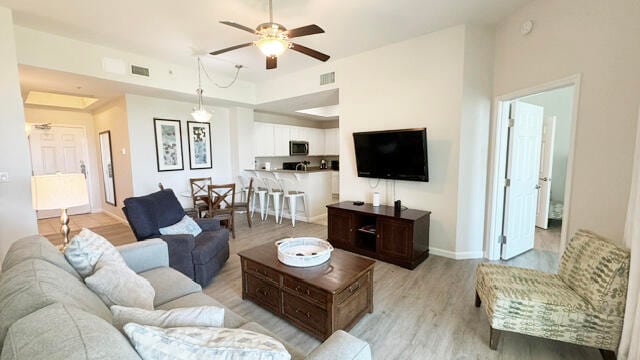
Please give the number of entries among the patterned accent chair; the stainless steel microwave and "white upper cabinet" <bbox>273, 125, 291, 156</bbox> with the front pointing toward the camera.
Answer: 2

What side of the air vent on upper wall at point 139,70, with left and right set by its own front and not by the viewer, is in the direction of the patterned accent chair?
front

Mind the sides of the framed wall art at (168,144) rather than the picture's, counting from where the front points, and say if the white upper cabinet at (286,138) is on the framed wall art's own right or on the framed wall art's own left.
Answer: on the framed wall art's own left

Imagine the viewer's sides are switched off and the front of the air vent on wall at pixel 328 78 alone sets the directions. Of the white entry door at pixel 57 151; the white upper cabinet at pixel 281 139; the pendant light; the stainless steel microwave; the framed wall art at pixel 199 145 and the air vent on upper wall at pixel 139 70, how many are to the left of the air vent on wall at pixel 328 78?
0

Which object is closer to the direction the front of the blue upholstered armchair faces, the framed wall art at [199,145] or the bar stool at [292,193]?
the bar stool

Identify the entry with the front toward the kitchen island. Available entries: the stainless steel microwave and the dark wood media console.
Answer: the stainless steel microwave

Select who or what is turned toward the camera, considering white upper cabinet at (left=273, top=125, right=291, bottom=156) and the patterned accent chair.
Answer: the white upper cabinet

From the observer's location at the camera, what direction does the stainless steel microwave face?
facing the viewer

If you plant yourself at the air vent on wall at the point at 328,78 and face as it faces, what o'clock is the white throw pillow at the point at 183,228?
The white throw pillow is roughly at 12 o'clock from the air vent on wall.

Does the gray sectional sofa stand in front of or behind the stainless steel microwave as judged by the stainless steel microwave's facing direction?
in front

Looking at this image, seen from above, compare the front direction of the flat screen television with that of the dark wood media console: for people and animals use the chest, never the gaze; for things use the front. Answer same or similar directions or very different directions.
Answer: same or similar directions

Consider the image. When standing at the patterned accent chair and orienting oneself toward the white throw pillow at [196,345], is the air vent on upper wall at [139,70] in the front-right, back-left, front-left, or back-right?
front-right

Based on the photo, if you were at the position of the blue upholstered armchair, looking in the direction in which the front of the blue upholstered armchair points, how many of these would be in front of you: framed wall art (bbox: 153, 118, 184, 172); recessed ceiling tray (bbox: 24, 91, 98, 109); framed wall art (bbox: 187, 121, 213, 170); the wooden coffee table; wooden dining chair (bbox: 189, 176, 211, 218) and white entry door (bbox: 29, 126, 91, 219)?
1

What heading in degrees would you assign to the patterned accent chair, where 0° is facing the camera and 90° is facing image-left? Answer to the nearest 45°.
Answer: approximately 90°

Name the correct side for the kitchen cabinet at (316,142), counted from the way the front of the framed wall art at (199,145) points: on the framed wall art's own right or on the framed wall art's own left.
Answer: on the framed wall art's own left

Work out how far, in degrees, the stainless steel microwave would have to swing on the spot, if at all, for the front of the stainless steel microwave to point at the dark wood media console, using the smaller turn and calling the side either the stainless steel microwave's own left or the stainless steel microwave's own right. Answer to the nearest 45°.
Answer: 0° — it already faces it

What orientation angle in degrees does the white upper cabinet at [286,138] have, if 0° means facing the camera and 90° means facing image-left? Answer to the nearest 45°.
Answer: approximately 315°

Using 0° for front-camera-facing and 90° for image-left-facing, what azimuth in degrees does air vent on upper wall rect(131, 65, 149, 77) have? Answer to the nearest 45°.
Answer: approximately 315°
